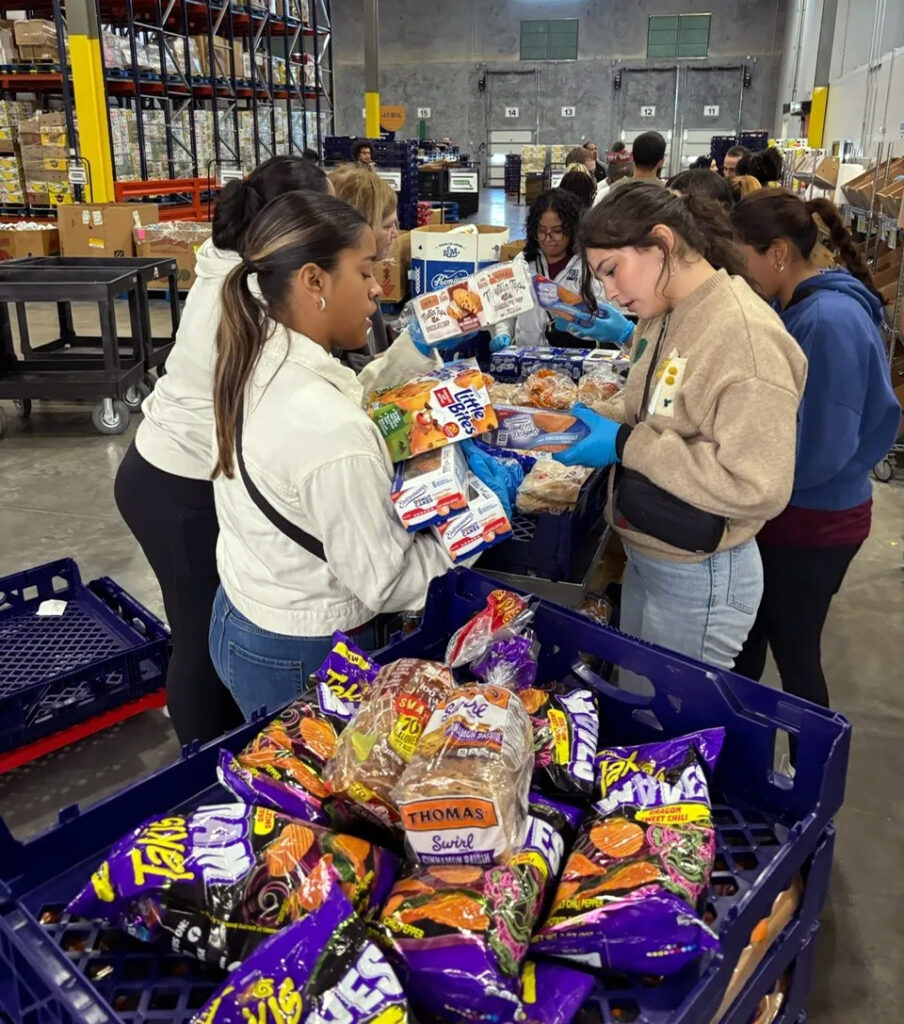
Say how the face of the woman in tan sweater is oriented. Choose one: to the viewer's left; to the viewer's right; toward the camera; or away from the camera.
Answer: to the viewer's left

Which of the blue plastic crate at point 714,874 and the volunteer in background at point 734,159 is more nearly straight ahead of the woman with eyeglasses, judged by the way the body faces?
the blue plastic crate

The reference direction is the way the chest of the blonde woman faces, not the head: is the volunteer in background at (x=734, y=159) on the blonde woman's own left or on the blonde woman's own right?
on the blonde woman's own left

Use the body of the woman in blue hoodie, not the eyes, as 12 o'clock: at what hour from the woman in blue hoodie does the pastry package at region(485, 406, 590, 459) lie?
The pastry package is roughly at 11 o'clock from the woman in blue hoodie.

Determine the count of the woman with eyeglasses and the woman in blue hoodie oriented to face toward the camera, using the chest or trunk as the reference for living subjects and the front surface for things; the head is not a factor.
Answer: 1

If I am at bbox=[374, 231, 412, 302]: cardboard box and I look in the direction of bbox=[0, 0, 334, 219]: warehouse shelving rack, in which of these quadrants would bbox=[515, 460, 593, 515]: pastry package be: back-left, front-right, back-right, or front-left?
back-left

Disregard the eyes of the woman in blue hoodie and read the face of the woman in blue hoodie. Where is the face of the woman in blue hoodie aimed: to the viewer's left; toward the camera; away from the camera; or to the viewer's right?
to the viewer's left

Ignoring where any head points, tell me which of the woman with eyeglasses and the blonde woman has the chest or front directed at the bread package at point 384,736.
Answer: the woman with eyeglasses

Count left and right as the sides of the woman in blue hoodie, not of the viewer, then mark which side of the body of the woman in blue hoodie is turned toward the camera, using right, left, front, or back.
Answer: left

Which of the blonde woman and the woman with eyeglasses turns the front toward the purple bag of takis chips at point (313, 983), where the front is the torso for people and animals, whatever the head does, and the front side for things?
the woman with eyeglasses

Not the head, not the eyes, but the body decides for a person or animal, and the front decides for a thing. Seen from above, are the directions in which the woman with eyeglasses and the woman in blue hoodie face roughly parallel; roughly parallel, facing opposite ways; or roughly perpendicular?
roughly perpendicular

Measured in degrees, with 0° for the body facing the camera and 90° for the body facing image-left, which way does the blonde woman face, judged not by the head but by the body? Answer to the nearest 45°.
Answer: approximately 270°

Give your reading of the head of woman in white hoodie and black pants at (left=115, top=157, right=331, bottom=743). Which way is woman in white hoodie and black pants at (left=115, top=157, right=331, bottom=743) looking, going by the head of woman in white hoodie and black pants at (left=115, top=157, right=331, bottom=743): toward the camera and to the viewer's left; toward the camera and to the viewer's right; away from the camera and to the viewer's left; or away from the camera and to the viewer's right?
away from the camera and to the viewer's right

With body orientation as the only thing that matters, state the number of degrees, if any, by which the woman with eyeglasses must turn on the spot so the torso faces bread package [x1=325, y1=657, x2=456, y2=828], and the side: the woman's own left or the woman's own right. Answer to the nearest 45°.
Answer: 0° — they already face it

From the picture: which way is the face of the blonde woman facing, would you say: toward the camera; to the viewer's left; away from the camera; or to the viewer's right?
to the viewer's right
